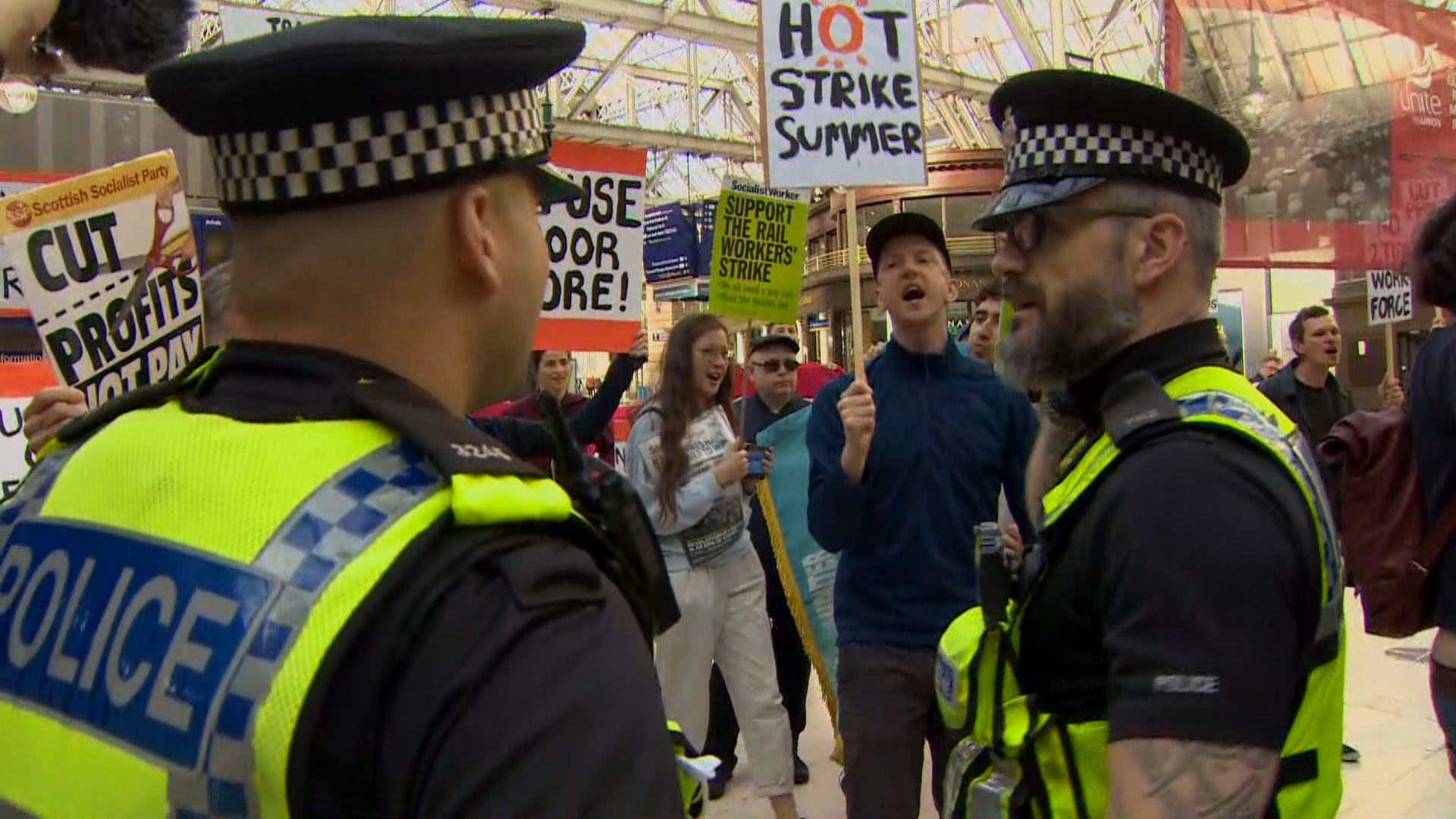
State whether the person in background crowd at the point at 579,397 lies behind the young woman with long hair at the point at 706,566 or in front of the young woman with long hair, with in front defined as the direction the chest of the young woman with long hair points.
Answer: behind

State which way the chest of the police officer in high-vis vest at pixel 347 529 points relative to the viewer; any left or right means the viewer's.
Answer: facing away from the viewer and to the right of the viewer

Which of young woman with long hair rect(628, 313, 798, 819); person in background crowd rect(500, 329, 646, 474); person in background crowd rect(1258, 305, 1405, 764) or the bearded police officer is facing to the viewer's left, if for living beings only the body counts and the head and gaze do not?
the bearded police officer

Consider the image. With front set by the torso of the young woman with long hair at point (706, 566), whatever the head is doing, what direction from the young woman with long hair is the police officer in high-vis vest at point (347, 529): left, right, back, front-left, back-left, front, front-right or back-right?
front-right

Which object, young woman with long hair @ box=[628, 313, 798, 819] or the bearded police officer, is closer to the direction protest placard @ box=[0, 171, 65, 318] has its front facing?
the bearded police officer

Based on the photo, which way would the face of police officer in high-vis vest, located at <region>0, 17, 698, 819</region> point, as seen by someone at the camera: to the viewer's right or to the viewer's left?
to the viewer's right

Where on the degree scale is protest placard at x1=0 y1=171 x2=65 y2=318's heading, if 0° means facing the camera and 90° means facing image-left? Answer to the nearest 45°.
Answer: approximately 0°

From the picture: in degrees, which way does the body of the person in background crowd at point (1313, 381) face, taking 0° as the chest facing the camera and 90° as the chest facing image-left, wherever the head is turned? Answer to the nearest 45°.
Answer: approximately 315°

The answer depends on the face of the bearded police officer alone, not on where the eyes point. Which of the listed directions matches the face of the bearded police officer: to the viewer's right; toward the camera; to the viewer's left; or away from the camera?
to the viewer's left

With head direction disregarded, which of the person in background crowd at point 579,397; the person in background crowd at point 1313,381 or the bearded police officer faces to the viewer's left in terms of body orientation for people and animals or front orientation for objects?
the bearded police officer
